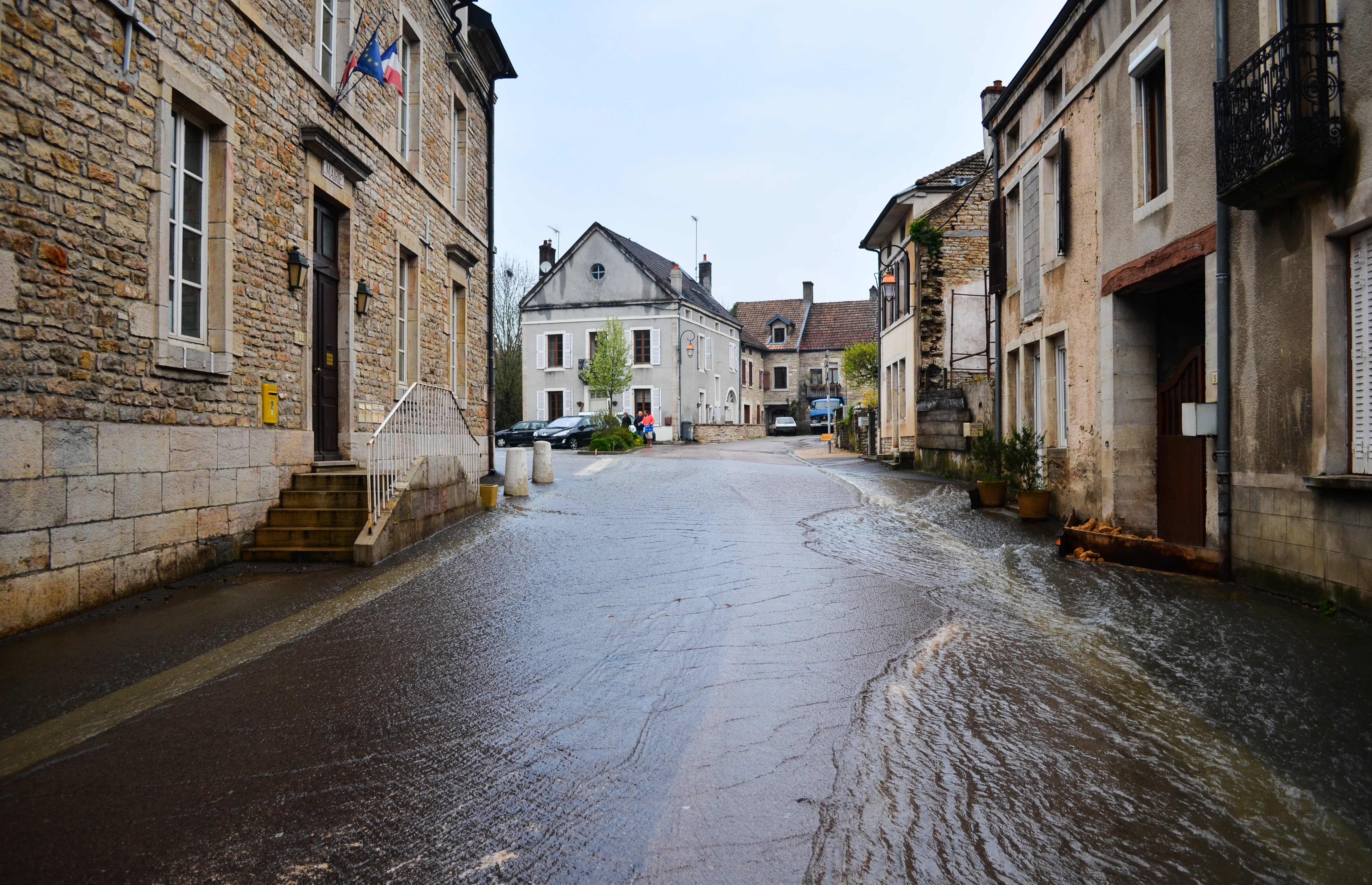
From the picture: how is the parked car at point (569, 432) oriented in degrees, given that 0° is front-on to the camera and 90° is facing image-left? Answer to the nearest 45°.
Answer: approximately 45°

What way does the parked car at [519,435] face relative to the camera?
to the viewer's left

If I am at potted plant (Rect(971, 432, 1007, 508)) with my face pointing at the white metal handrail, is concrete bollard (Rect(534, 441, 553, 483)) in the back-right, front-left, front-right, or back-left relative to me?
front-right

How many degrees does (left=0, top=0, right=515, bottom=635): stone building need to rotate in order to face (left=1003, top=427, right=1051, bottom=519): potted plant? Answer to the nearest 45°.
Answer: approximately 45° to its left

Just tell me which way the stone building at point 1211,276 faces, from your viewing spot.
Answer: facing the viewer and to the left of the viewer

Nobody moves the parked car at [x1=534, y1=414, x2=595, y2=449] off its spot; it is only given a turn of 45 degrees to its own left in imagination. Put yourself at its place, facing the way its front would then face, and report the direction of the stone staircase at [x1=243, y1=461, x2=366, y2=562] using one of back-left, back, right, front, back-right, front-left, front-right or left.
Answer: front

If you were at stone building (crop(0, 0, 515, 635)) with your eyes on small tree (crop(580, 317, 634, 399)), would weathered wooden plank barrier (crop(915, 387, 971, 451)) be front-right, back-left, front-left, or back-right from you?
front-right

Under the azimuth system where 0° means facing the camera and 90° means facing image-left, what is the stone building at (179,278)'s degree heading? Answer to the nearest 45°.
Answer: approximately 315°

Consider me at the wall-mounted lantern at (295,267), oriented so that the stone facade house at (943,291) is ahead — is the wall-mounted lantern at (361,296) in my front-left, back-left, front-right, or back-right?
front-left

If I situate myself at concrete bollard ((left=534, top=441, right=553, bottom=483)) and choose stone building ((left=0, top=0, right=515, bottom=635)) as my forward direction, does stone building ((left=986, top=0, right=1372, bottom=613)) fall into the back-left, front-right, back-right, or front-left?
front-left

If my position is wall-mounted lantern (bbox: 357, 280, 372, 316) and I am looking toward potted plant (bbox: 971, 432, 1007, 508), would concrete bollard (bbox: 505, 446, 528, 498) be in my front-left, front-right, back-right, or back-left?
front-left

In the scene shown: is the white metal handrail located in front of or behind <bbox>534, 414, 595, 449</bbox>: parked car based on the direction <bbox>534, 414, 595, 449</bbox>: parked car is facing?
in front

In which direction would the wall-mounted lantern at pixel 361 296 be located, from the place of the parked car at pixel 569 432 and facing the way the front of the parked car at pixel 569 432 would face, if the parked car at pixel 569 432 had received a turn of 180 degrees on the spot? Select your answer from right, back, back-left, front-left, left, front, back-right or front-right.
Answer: back-right
